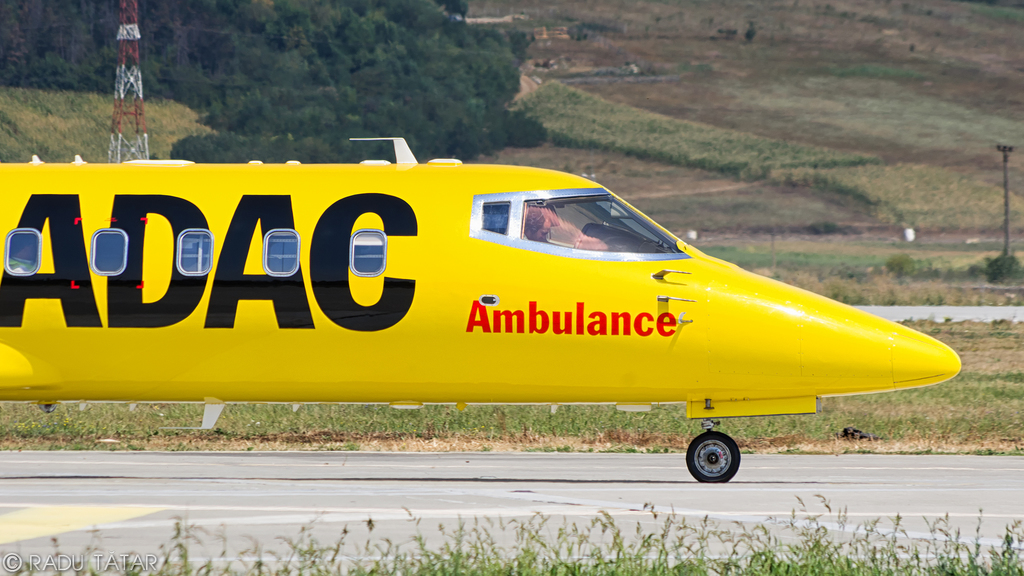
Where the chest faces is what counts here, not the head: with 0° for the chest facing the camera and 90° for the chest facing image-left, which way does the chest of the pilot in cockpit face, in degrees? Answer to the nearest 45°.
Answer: approximately 270°

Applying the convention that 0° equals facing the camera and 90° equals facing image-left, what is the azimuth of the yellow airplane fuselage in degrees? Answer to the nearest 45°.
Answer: approximately 270°

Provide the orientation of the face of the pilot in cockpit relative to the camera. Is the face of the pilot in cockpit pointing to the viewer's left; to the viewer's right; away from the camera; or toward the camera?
to the viewer's right
